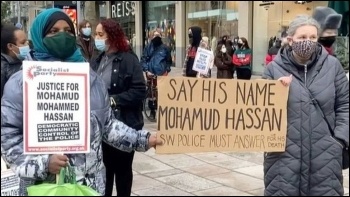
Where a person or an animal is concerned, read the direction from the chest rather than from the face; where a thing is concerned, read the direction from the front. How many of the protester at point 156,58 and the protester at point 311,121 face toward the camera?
2

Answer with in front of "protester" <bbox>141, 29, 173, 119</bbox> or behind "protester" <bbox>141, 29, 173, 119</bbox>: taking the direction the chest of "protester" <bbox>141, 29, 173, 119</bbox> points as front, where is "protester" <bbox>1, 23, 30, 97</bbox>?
in front

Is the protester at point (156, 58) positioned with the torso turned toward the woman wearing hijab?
yes

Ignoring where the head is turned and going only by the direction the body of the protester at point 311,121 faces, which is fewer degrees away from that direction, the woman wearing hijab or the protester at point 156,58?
the woman wearing hijab

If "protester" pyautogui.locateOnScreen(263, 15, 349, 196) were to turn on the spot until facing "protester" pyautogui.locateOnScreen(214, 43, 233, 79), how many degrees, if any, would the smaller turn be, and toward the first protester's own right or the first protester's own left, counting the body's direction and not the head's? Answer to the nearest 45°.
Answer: approximately 180°

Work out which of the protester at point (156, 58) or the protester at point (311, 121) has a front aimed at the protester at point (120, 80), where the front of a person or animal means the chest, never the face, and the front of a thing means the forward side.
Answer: the protester at point (156, 58)
